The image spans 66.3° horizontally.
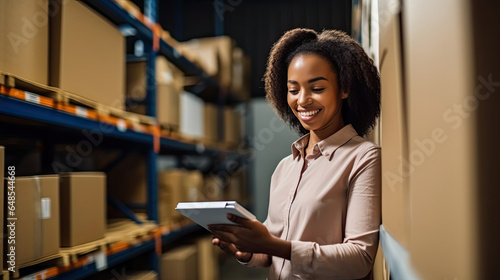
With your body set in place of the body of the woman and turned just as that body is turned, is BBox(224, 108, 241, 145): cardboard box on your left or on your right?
on your right

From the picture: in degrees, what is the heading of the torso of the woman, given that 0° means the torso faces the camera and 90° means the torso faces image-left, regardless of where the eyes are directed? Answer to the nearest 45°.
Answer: approximately 45°

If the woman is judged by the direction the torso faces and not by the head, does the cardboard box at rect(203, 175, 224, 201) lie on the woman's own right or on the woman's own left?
on the woman's own right

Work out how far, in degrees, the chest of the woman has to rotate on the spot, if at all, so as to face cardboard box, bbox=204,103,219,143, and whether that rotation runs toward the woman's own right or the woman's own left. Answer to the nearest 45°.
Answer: approximately 135° to the woman's own right

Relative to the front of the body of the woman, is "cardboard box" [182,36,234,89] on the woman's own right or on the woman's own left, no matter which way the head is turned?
on the woman's own right

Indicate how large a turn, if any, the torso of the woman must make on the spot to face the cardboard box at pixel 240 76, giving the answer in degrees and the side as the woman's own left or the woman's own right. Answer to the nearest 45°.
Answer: approximately 135° to the woman's own right

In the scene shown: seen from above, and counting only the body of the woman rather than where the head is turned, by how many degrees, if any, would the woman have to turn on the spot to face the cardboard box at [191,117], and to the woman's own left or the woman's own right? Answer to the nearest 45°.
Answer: approximately 90° to the woman's own right
